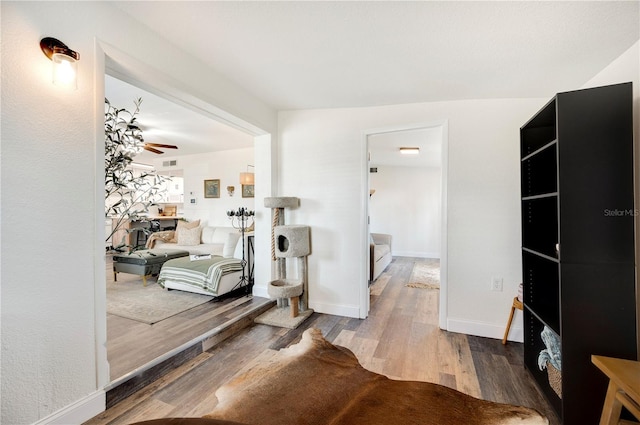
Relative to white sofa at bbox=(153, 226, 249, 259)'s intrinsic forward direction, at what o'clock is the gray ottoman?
The gray ottoman is roughly at 12 o'clock from the white sofa.

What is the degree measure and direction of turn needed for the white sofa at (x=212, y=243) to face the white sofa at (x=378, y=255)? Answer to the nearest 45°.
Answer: approximately 90° to its left

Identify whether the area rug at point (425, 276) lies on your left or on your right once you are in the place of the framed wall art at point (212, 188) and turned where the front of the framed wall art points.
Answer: on your left

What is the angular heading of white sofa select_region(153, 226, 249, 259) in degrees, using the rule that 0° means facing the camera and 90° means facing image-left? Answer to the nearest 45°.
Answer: approximately 45°

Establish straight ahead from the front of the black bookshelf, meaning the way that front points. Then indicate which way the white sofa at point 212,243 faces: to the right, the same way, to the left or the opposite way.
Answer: to the left

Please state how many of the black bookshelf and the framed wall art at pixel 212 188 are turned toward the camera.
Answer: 1

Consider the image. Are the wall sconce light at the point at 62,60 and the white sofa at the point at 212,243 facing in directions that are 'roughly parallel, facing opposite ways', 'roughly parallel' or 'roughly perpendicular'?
roughly perpendicular

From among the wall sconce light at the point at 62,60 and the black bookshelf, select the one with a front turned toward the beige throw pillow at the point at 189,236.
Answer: the black bookshelf

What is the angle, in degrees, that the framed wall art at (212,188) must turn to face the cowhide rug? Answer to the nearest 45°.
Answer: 0° — it already faces it

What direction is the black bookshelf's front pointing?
to the viewer's left

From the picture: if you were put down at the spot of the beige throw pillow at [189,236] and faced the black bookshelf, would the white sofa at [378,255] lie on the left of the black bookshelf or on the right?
left

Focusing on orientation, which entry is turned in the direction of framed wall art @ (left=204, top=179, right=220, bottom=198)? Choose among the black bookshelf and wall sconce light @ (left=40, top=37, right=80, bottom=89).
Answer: the black bookshelf
